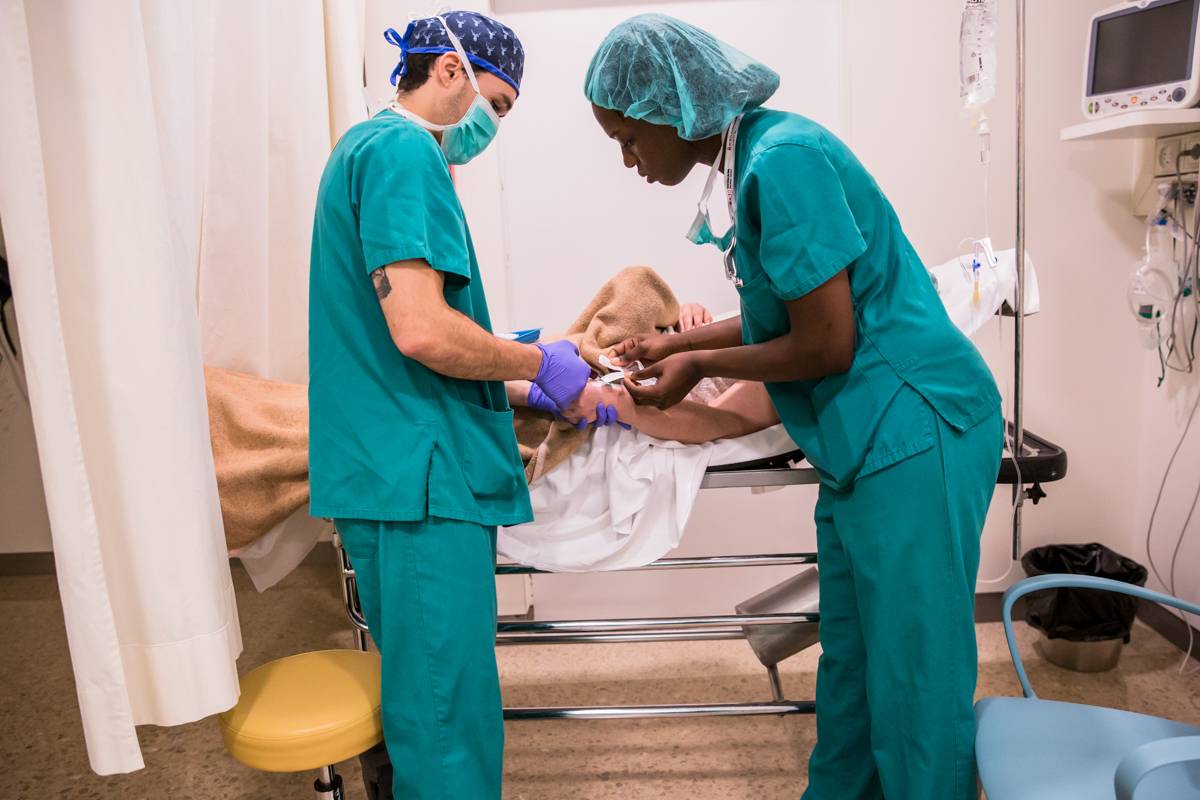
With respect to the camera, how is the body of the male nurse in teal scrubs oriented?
to the viewer's right

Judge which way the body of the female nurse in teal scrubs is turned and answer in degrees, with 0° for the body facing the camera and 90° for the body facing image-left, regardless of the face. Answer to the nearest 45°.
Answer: approximately 90°

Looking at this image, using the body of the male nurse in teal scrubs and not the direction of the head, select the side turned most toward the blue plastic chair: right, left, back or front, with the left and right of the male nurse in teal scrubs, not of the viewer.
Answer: front

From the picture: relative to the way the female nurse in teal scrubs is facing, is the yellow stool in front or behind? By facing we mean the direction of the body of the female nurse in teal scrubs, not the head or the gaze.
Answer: in front

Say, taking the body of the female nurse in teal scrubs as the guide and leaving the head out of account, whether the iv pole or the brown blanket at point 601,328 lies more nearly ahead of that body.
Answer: the brown blanket

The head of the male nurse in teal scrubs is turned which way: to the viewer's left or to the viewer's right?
to the viewer's right

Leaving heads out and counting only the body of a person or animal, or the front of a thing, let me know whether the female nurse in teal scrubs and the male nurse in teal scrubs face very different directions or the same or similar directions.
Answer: very different directions

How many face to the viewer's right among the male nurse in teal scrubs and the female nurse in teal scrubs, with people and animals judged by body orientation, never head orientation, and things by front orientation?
1

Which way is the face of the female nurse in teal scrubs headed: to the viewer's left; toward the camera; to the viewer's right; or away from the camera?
to the viewer's left
